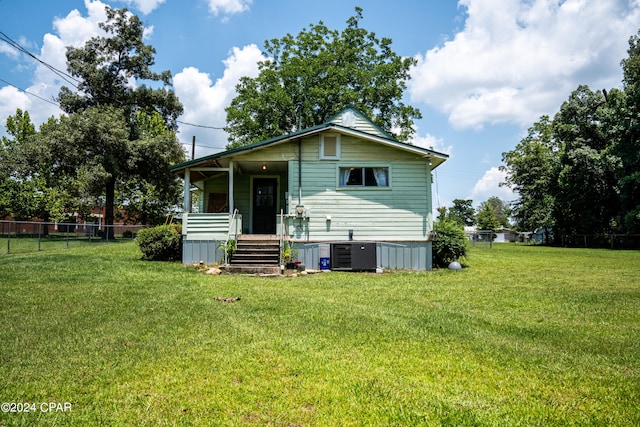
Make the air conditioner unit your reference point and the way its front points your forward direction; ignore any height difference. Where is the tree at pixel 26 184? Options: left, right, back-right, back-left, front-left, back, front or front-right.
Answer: back-right

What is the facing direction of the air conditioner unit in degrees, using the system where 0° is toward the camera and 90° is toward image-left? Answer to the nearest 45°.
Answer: approximately 0°

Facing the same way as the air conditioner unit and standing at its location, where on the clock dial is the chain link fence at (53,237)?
The chain link fence is roughly at 4 o'clock from the air conditioner unit.

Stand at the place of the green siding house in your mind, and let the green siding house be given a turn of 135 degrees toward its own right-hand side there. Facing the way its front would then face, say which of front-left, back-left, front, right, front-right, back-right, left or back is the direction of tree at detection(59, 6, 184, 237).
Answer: front

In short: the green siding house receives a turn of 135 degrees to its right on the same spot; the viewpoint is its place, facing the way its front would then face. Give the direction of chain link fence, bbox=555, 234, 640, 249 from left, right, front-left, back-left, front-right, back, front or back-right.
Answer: right

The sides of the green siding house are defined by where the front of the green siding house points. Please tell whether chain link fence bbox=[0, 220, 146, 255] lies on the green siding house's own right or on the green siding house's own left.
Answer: on the green siding house's own right

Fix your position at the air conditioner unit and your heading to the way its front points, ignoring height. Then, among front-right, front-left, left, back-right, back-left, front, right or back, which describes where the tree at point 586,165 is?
back-left

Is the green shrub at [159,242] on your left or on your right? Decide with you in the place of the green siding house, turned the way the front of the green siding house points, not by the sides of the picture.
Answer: on your right

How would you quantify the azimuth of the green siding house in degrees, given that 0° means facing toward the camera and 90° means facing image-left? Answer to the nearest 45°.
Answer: approximately 0°

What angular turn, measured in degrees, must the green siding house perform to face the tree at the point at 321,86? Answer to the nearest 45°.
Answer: approximately 180°

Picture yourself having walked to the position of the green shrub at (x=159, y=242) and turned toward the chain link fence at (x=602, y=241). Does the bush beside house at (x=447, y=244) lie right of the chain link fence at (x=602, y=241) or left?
right

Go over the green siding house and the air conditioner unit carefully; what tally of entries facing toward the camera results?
2
